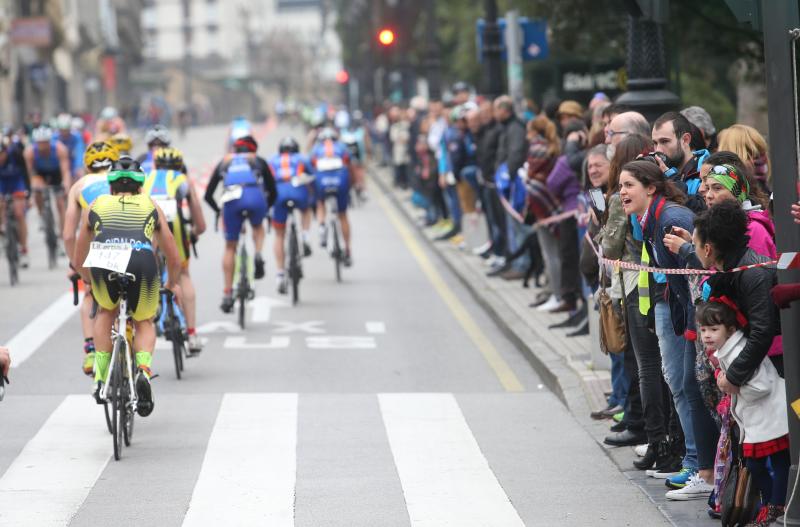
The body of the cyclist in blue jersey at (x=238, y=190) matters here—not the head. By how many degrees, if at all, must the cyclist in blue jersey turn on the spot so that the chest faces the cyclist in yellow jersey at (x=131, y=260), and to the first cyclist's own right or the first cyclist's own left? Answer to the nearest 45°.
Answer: approximately 180°

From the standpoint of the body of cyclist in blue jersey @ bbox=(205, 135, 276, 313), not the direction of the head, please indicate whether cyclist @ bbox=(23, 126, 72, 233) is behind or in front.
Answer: in front

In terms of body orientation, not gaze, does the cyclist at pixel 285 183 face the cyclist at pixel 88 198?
no

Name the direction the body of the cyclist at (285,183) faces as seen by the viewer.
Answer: away from the camera

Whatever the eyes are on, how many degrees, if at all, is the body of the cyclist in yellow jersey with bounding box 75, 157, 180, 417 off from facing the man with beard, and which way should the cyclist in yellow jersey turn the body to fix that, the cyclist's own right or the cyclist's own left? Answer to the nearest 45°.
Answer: approximately 135° to the cyclist's own right

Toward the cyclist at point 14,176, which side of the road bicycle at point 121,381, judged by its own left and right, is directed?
front

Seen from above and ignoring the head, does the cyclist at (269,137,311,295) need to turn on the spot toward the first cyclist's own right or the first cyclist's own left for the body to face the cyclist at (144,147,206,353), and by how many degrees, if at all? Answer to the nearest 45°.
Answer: approximately 180°

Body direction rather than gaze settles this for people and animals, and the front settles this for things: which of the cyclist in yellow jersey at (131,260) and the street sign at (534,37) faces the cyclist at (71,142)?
the cyclist in yellow jersey

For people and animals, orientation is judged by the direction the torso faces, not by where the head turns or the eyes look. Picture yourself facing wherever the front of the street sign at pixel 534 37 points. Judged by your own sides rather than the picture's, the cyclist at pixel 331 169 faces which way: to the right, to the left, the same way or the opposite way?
the opposite way

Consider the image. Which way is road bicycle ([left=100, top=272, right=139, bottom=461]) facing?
away from the camera

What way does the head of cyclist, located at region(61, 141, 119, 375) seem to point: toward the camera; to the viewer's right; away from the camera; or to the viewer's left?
away from the camera

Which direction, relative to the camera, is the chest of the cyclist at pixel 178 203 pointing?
away from the camera

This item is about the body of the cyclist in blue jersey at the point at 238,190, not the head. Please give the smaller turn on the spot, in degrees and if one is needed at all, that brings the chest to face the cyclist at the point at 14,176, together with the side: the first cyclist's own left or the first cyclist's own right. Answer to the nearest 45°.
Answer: approximately 45° to the first cyclist's own left

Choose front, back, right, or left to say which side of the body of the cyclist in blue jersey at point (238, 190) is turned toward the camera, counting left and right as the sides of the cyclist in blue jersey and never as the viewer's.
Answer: back

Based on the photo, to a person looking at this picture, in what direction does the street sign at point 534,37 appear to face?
facing the viewer

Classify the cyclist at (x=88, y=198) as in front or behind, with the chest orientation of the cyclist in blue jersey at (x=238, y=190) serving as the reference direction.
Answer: behind

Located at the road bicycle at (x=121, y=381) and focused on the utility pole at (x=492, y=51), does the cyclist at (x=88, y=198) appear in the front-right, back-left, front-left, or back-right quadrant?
front-left

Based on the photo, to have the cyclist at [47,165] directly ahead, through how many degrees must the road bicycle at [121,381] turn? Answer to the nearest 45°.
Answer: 0° — it already faces them

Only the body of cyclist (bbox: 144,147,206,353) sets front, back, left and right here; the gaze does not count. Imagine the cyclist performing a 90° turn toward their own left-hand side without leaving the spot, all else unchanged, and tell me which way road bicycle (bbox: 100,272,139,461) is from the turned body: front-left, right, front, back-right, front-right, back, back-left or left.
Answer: left

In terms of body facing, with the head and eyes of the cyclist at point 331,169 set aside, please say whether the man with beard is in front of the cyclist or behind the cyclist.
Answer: behind
